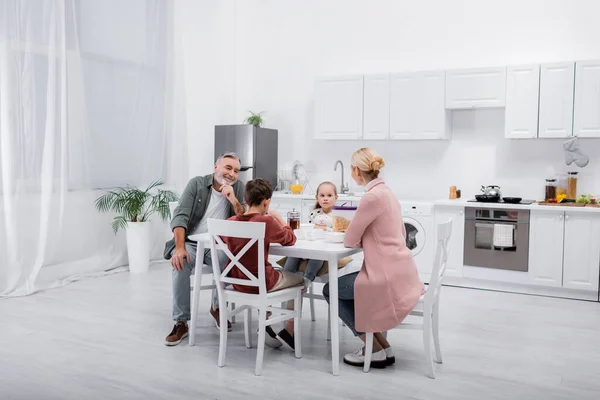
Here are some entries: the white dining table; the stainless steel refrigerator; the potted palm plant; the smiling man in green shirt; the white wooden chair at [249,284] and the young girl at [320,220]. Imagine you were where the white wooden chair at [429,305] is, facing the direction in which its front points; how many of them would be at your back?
0

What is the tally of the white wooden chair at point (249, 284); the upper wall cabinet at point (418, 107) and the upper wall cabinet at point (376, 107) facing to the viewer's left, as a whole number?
0

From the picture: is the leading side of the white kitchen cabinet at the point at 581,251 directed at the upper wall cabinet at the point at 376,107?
no

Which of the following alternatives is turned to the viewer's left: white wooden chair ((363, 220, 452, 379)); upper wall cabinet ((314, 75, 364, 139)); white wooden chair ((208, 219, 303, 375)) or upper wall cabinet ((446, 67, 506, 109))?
white wooden chair ((363, 220, 452, 379))

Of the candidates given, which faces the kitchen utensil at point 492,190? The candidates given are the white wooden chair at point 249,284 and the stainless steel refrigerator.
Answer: the white wooden chair

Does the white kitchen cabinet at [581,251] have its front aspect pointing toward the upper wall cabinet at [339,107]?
no

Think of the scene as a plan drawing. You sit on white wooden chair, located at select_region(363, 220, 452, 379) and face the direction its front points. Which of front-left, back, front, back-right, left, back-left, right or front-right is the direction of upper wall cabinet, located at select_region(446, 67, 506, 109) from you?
right

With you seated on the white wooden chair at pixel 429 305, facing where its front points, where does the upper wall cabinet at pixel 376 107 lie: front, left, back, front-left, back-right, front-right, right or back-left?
right

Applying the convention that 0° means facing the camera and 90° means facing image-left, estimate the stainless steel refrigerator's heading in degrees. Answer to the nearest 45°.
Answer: approximately 45°

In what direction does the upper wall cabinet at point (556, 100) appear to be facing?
toward the camera

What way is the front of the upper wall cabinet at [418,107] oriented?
toward the camera

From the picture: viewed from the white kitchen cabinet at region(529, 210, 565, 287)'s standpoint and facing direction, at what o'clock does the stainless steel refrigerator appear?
The stainless steel refrigerator is roughly at 3 o'clock from the white kitchen cabinet.

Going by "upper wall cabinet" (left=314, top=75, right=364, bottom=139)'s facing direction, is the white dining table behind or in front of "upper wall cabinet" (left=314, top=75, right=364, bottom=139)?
in front

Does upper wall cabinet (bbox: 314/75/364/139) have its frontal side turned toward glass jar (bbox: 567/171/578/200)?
no

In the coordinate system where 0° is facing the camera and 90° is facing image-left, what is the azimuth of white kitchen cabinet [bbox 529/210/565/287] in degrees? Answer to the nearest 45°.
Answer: approximately 0°

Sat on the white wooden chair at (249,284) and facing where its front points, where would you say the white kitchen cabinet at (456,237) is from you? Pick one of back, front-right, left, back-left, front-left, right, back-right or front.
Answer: front

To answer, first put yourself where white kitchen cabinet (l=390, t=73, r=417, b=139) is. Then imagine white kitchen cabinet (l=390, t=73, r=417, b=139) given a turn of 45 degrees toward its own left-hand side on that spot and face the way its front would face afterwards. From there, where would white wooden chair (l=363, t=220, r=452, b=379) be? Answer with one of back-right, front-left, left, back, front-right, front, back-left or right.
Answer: front-right

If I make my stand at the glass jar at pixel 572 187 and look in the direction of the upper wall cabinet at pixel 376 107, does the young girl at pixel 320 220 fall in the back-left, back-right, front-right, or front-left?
front-left

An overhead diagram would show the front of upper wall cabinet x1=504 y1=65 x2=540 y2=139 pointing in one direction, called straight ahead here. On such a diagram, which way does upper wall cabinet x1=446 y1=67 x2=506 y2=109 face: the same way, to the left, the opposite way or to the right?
the same way

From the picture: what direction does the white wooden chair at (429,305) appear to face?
to the viewer's left
